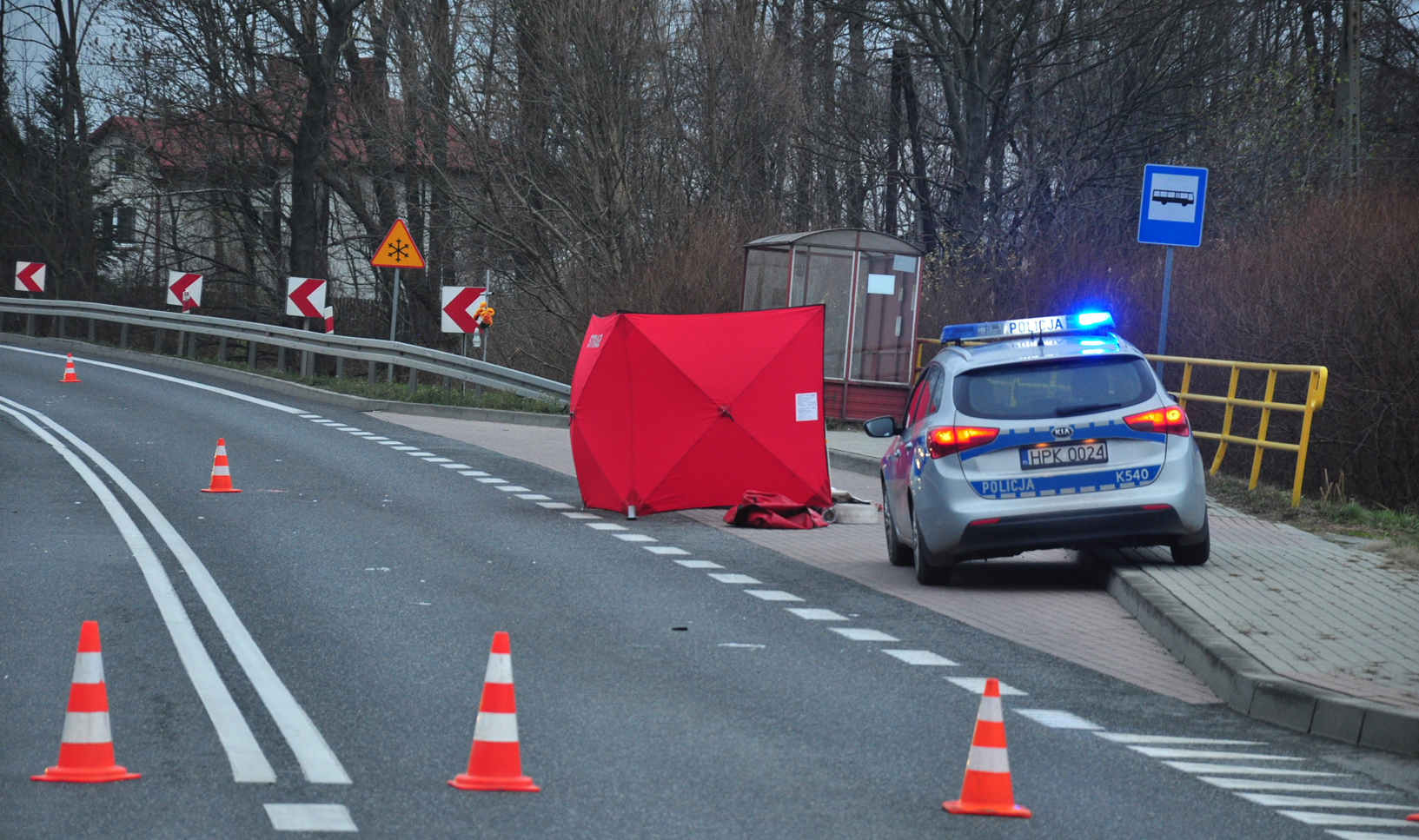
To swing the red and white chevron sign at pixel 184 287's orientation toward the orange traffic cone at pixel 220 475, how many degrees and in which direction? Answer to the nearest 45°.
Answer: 0° — it already faces it

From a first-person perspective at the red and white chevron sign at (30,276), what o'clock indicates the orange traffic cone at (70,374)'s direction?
The orange traffic cone is roughly at 12 o'clock from the red and white chevron sign.

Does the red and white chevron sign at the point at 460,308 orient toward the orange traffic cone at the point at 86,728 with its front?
yes

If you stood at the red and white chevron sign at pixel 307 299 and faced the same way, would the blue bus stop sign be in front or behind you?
in front

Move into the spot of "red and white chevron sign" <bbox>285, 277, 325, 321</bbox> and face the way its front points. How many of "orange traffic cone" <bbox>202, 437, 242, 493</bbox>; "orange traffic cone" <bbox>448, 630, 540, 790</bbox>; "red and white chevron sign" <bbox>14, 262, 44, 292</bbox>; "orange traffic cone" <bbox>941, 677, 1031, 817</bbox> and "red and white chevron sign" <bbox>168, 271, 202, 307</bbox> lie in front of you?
3

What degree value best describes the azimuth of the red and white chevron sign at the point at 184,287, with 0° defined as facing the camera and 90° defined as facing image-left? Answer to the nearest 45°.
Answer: approximately 0°

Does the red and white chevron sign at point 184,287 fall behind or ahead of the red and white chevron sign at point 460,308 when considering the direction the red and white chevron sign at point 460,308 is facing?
behind

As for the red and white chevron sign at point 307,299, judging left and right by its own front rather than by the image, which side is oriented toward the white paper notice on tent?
front

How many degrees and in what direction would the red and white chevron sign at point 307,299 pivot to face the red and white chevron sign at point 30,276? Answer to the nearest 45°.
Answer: approximately 135° to its right

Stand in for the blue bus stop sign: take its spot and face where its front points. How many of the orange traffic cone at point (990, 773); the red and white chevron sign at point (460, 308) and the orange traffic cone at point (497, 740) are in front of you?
2

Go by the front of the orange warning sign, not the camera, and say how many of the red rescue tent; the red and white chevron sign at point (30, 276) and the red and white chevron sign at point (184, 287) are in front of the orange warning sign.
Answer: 1

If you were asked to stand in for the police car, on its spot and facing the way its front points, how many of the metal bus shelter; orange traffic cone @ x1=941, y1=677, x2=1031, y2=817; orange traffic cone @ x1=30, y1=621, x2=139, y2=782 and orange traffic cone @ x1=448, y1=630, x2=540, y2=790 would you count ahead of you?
1

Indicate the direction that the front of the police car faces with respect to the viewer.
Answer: facing away from the viewer

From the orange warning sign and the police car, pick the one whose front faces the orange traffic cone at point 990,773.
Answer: the orange warning sign

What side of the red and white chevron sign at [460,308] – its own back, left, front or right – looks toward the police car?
front
